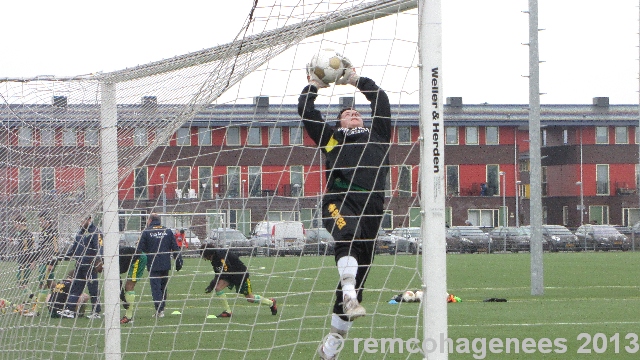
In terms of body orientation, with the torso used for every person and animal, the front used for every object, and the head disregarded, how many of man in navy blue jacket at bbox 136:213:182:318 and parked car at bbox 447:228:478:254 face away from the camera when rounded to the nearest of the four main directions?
1

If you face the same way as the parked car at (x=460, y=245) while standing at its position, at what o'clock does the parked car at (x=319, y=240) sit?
the parked car at (x=319, y=240) is roughly at 3 o'clock from the parked car at (x=460, y=245).

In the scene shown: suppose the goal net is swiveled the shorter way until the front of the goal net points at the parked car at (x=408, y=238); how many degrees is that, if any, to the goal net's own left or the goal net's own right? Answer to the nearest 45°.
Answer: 0° — it already faces it

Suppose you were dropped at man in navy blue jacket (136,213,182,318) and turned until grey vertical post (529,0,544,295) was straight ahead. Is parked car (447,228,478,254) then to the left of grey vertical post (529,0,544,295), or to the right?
left

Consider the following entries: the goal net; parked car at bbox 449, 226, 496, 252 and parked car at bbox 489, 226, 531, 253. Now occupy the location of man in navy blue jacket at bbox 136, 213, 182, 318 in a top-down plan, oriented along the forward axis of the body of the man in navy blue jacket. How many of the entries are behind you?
1

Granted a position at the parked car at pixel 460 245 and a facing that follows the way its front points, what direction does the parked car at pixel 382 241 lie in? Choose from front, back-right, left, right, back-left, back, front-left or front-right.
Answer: right

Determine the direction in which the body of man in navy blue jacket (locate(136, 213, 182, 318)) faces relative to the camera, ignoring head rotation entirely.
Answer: away from the camera

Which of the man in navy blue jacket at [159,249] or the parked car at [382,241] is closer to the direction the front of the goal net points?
the parked car

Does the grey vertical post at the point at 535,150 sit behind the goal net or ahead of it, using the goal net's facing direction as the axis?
ahead

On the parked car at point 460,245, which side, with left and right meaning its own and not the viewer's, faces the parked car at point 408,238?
right
